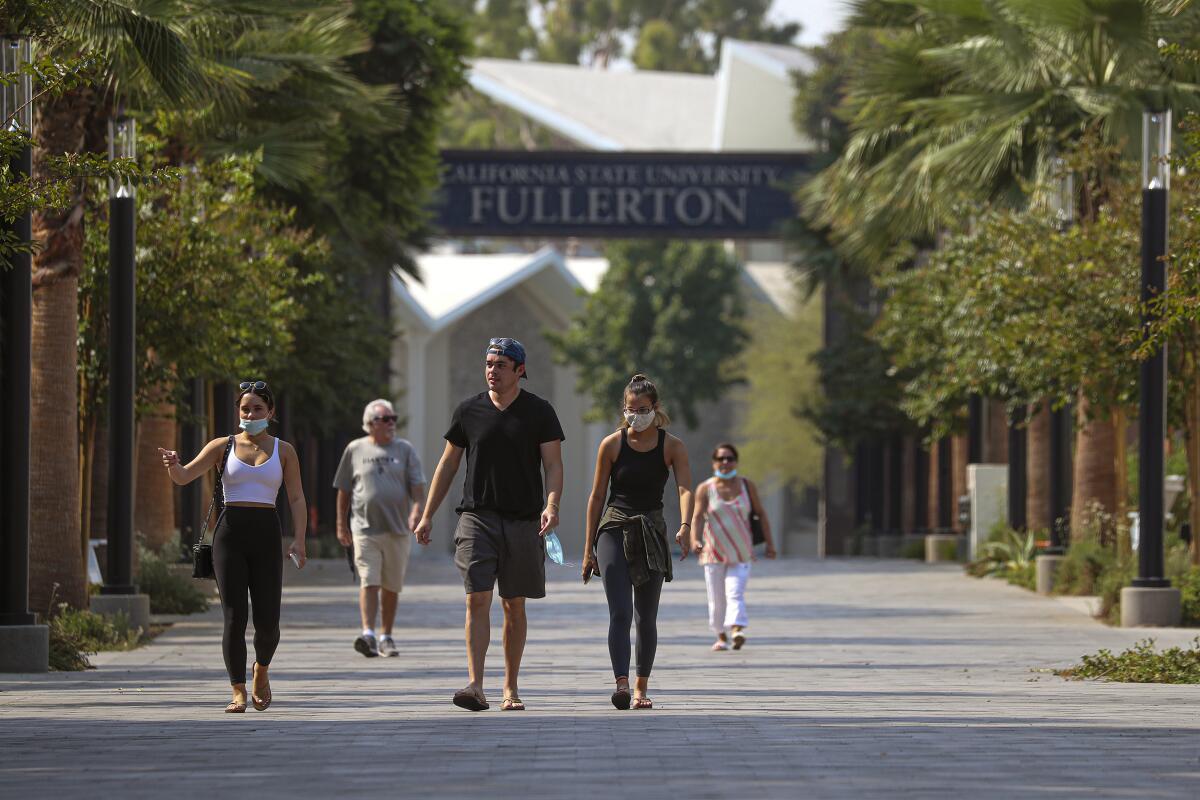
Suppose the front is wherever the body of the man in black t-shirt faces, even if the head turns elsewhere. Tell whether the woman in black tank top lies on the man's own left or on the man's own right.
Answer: on the man's own left

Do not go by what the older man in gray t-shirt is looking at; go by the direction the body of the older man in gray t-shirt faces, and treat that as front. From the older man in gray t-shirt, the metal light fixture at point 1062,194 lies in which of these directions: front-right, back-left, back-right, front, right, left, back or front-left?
back-left

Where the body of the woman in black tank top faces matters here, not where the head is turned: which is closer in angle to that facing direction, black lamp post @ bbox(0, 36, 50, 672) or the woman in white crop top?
the woman in white crop top

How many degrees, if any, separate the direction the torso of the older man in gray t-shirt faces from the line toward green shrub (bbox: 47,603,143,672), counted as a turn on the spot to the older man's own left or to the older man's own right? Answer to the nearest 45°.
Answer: approximately 90° to the older man's own right

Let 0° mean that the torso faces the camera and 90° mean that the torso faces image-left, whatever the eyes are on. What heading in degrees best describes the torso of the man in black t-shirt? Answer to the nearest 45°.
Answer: approximately 0°
